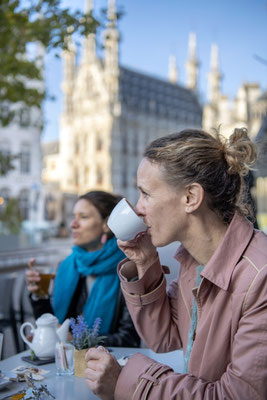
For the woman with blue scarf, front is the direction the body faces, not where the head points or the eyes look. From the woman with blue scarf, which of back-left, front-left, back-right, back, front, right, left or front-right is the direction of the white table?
front-left

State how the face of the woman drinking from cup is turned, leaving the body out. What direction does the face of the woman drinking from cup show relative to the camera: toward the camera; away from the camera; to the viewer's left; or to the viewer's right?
to the viewer's left

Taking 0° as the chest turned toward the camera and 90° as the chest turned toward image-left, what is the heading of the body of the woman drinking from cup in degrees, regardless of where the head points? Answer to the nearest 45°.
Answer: approximately 90°

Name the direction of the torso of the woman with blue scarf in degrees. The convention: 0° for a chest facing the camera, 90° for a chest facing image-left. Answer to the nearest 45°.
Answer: approximately 45°
